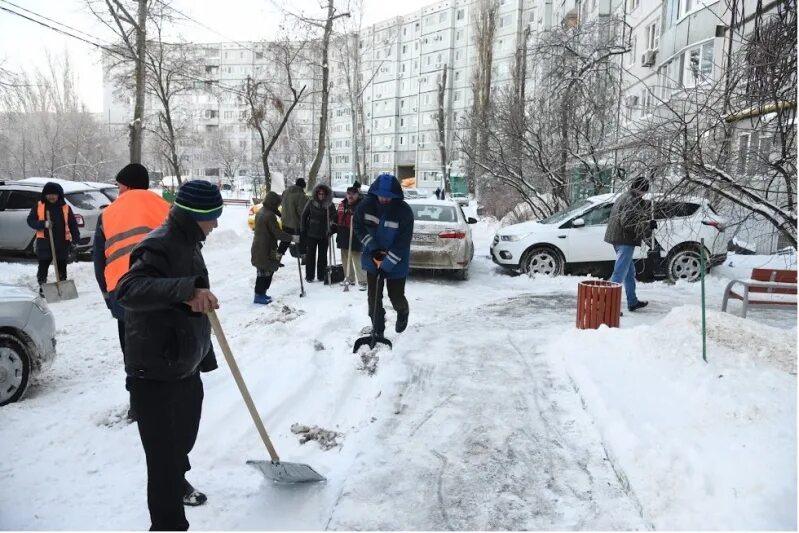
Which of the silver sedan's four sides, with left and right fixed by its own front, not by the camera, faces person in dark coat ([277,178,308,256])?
left

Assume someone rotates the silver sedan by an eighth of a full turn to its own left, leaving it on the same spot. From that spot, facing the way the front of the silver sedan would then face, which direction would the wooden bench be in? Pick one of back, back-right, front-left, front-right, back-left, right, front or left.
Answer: back

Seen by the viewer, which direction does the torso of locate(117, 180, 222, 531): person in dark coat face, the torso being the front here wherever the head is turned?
to the viewer's right

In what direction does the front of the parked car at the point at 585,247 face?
to the viewer's left

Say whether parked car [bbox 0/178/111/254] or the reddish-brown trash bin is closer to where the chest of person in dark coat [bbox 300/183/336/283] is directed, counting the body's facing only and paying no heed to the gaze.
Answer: the reddish-brown trash bin

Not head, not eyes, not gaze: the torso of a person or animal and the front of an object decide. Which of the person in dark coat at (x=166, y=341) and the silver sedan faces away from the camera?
the silver sedan

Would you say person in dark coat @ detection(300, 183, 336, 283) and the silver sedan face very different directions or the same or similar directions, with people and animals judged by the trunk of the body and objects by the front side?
very different directions

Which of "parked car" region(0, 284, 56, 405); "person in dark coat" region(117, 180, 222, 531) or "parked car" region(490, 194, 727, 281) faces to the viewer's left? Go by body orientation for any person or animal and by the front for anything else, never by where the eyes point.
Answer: "parked car" region(490, 194, 727, 281)
